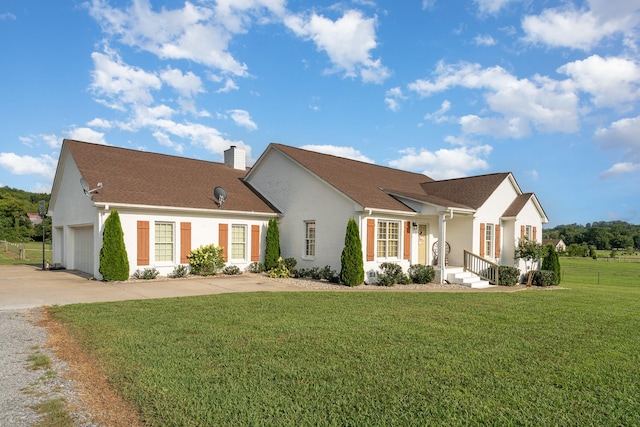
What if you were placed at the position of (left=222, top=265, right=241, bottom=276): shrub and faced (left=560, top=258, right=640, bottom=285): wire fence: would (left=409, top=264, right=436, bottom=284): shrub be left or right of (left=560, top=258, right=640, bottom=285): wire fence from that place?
right

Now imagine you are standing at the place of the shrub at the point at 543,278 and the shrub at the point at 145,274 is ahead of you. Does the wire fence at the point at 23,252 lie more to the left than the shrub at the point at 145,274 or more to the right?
right

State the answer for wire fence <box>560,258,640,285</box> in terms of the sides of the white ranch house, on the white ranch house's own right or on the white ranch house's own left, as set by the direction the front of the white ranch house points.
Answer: on the white ranch house's own left

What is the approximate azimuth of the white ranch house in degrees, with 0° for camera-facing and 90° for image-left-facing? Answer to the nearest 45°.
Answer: approximately 315°

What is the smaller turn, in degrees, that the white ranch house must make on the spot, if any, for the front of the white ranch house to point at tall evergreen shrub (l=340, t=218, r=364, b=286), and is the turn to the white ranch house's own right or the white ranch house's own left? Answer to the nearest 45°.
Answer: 0° — it already faces it
